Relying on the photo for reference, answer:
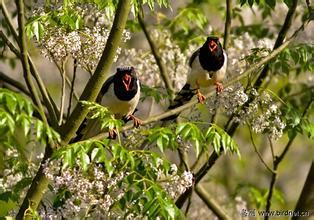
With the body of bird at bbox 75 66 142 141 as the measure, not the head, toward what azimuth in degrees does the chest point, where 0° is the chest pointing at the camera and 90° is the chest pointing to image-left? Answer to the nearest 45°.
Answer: approximately 315°

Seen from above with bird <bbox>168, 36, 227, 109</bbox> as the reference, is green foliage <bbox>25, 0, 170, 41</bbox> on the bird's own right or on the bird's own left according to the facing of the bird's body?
on the bird's own right

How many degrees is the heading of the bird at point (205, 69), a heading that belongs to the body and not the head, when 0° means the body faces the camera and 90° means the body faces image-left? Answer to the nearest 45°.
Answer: approximately 315°

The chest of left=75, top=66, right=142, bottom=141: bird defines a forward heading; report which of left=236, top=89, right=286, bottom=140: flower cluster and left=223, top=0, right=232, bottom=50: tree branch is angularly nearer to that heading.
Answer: the flower cluster

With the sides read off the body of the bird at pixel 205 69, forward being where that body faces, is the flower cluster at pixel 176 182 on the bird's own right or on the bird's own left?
on the bird's own right

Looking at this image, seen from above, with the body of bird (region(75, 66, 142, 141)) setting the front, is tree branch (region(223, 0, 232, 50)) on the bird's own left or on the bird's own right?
on the bird's own left

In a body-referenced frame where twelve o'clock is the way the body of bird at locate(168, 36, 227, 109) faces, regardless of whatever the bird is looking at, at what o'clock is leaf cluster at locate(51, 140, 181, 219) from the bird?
The leaf cluster is roughly at 2 o'clock from the bird.

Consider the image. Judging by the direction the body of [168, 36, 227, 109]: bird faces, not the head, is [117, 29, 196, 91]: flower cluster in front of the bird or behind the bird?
behind

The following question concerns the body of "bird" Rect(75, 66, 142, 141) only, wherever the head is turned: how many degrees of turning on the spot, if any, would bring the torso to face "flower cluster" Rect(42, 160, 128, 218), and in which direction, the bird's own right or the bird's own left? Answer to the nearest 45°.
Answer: approximately 45° to the bird's own right
